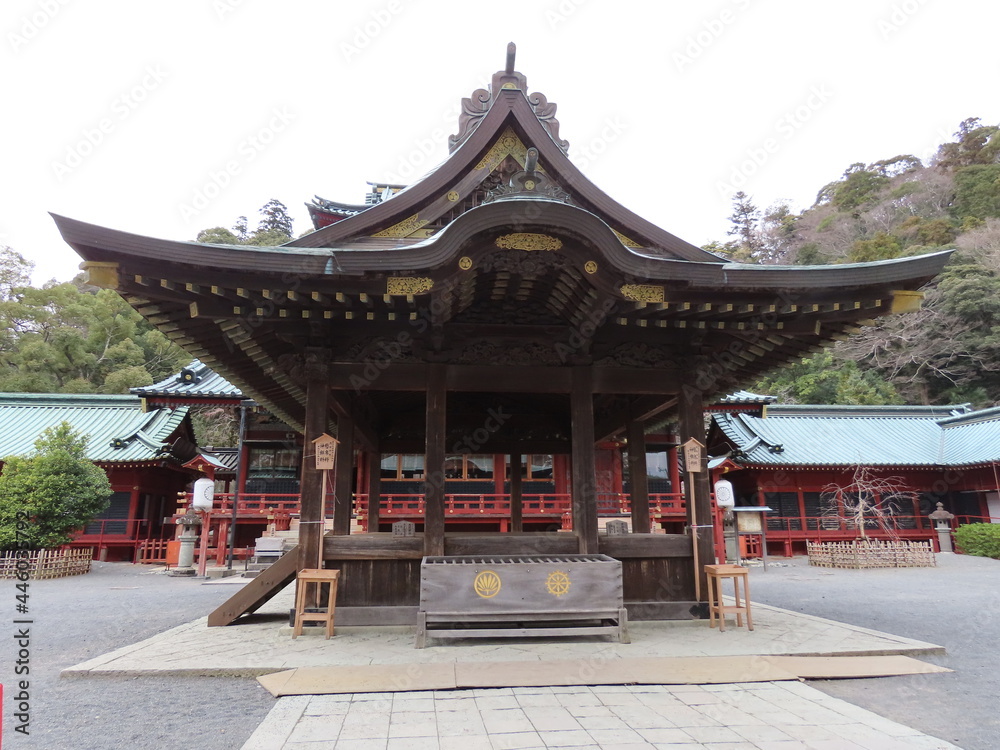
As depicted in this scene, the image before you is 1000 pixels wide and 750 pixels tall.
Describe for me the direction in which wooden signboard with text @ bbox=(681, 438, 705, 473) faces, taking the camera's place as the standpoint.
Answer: facing the viewer

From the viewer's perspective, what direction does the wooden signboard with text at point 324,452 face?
toward the camera

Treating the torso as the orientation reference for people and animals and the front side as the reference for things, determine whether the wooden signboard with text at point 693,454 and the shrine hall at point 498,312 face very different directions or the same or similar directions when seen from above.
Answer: same or similar directions

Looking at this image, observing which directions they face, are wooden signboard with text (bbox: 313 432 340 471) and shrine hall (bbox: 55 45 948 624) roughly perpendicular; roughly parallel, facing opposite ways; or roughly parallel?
roughly parallel

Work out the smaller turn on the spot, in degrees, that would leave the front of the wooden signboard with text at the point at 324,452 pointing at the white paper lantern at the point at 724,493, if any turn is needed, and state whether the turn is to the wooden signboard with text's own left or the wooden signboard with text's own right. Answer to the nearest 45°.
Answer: approximately 135° to the wooden signboard with text's own left

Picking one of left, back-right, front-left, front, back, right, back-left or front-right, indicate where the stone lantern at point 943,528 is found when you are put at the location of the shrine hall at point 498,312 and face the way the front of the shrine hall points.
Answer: back-left

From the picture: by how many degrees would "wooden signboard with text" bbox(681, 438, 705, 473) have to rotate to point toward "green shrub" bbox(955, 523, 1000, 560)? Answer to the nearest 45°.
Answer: approximately 135° to its left

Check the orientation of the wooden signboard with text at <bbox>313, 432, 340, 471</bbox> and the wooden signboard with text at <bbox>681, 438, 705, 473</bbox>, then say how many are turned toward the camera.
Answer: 2

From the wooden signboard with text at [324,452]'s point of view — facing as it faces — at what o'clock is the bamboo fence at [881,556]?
The bamboo fence is roughly at 8 o'clock from the wooden signboard with text.

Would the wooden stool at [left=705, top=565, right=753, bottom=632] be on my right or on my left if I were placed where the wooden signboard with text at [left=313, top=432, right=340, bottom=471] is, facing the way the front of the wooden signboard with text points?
on my left

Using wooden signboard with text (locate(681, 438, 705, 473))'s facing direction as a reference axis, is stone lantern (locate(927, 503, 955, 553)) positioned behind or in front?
behind

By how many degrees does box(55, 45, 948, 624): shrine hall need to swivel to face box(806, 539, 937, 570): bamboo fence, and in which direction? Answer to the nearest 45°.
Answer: approximately 135° to its left

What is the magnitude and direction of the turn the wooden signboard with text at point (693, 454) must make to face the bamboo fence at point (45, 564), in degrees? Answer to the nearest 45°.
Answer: approximately 90° to its right
